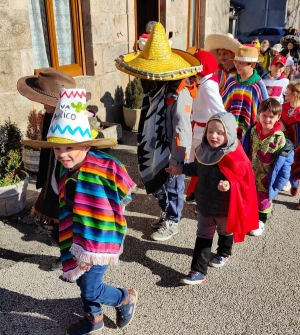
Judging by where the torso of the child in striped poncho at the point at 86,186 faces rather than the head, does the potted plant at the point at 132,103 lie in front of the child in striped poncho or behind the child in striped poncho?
behind

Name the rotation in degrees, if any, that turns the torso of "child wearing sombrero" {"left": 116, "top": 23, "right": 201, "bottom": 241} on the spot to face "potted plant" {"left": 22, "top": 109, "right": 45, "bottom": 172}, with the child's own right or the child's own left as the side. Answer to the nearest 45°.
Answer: approximately 45° to the child's own right

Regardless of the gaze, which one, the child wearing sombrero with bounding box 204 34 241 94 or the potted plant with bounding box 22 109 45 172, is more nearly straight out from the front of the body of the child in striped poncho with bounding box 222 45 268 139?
the potted plant

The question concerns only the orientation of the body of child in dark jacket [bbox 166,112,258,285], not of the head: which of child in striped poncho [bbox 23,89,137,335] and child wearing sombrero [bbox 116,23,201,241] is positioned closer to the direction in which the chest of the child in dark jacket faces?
the child in striped poncho

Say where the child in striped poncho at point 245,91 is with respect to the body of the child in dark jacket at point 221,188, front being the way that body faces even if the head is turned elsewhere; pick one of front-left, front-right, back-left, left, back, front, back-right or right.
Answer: back-right

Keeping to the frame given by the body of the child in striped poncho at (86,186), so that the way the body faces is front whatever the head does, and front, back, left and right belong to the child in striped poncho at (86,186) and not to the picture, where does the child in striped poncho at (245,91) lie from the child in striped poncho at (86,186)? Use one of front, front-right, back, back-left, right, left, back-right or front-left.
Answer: back

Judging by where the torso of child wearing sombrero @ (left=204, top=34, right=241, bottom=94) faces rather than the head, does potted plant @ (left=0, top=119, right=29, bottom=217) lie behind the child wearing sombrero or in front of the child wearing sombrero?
in front

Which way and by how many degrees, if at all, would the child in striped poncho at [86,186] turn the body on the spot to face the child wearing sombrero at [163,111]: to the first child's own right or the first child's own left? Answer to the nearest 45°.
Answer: approximately 180°

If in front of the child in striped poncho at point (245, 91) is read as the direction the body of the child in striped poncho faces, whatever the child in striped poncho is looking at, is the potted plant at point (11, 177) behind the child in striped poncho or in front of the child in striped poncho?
in front

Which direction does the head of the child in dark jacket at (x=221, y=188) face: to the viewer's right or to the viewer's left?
to the viewer's left

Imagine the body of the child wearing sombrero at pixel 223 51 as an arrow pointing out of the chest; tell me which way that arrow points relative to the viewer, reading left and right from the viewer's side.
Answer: facing the viewer and to the left of the viewer
